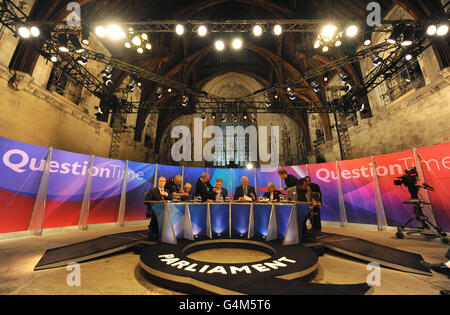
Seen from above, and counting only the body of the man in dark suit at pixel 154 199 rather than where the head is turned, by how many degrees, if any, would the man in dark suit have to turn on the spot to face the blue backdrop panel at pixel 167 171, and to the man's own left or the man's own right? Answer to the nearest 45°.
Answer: approximately 135° to the man's own left

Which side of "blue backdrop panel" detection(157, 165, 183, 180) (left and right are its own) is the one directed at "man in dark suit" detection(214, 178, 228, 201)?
front

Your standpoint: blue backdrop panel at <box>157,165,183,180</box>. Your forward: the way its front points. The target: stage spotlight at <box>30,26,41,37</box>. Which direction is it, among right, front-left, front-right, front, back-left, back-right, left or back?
front-right

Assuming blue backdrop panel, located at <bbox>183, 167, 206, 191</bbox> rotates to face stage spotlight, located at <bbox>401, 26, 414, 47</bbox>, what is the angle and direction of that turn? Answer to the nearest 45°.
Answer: approximately 45° to its left

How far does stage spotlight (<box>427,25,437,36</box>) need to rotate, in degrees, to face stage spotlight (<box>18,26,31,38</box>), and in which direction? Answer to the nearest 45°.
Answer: approximately 45° to its right

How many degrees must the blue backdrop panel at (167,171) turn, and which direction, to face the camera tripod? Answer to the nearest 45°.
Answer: approximately 45° to its left

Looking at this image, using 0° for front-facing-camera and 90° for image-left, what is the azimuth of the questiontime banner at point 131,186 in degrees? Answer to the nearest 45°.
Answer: approximately 0°
